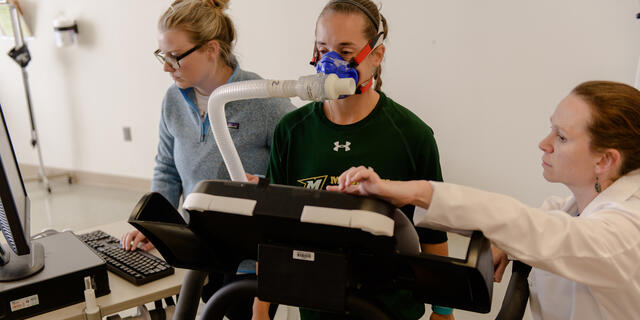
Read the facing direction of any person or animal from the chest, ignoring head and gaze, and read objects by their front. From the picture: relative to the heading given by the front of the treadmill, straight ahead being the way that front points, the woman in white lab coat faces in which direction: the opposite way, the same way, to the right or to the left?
to the right

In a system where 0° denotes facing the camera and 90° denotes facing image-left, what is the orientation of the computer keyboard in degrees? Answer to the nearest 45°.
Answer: approximately 225°

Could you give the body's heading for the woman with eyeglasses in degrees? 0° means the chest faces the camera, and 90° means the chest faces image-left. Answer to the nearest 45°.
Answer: approximately 45°

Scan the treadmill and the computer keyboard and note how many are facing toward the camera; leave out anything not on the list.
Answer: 1

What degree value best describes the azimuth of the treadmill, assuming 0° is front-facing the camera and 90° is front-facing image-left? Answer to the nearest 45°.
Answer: approximately 0°

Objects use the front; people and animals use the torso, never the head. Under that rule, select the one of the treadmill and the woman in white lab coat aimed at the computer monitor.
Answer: the woman in white lab coat

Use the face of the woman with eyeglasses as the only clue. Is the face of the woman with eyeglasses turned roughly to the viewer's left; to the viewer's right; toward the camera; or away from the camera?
to the viewer's left

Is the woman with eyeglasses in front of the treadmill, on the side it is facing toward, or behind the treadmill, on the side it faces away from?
behind

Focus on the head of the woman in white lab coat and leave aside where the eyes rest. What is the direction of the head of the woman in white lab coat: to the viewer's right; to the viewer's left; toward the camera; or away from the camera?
to the viewer's left

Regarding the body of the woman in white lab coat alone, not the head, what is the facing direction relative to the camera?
to the viewer's left
